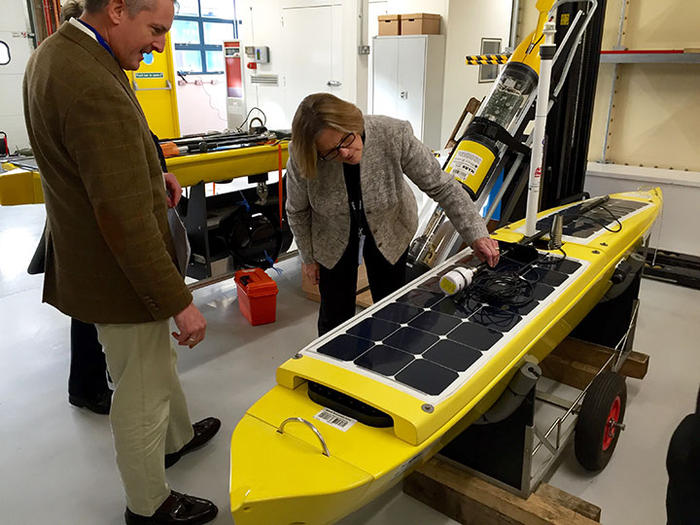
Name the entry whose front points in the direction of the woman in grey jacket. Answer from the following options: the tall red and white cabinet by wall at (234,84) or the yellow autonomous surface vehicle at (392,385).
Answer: the tall red and white cabinet by wall

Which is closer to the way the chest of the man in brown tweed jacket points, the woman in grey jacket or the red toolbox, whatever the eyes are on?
the woman in grey jacket

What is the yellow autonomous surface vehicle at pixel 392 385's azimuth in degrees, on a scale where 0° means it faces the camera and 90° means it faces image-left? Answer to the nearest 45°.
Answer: approximately 45°

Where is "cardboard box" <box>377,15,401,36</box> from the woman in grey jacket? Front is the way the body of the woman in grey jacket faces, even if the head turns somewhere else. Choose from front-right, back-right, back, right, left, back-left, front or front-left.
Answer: back

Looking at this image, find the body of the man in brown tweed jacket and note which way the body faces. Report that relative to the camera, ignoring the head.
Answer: to the viewer's right

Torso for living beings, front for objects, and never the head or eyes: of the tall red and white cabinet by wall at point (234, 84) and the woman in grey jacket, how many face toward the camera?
2

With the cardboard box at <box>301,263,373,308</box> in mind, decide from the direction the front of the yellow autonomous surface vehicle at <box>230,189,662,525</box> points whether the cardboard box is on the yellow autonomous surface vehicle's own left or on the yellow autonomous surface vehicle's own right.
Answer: on the yellow autonomous surface vehicle's own right

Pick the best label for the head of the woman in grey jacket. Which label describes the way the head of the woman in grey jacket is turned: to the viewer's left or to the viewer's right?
to the viewer's right
